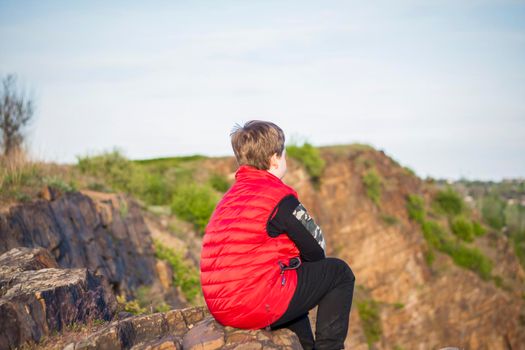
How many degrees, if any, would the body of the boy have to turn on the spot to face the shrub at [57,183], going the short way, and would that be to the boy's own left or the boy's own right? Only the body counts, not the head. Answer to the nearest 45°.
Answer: approximately 90° to the boy's own left

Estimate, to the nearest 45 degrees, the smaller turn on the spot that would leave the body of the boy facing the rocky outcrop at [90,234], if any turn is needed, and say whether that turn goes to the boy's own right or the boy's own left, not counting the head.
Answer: approximately 90° to the boy's own left

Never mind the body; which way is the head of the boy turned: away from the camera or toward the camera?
away from the camera

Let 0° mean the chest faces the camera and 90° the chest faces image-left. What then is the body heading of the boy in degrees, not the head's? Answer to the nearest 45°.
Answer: approximately 225°

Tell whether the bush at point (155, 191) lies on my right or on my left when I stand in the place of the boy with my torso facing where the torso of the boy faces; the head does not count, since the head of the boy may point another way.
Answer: on my left
